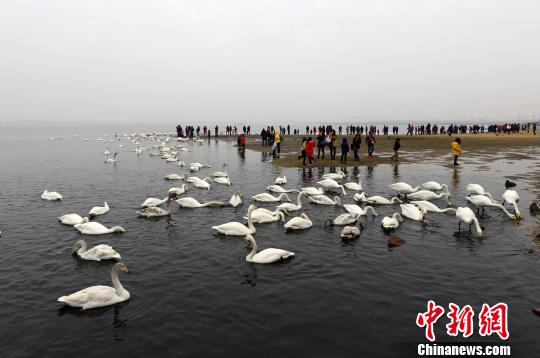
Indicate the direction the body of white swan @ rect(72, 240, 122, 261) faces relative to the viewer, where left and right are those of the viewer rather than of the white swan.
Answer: facing to the left of the viewer

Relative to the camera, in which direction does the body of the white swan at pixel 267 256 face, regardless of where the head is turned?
to the viewer's left

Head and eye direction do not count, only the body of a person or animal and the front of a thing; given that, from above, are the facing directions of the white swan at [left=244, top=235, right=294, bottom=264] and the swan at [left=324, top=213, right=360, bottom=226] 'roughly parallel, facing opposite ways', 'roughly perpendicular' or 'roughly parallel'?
roughly parallel

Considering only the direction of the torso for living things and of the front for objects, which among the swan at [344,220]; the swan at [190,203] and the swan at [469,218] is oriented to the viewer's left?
the swan at [344,220]

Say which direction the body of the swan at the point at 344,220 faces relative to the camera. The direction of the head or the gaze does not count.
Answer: to the viewer's left

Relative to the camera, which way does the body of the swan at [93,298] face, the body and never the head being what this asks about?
to the viewer's right

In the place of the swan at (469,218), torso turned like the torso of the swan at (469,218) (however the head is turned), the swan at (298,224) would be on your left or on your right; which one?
on your right

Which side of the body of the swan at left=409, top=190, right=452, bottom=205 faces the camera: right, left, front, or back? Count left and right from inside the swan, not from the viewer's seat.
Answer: right

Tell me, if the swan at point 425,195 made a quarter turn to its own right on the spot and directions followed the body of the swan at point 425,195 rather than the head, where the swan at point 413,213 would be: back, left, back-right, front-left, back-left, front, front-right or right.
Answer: front

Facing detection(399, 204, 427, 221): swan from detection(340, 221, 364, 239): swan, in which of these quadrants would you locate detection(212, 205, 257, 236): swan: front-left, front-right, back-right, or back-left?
back-left

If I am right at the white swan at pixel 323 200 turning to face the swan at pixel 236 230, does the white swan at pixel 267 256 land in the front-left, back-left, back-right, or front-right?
front-left
